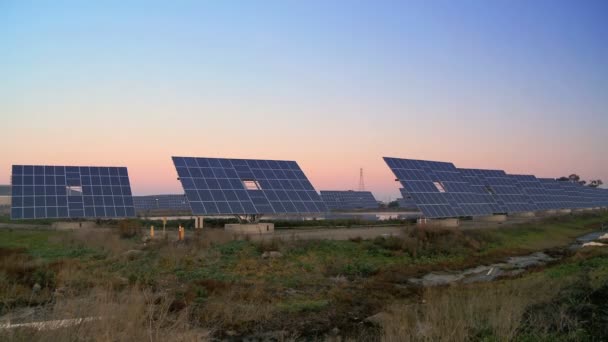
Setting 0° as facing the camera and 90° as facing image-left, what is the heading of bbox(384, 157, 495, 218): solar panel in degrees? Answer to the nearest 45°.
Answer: approximately 315°

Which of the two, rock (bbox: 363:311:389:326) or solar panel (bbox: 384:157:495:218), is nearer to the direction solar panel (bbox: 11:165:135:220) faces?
the rock

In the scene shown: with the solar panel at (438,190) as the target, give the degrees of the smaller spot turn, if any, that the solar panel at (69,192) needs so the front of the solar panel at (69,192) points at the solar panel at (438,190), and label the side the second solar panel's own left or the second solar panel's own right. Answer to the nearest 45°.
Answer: approximately 90° to the second solar panel's own left

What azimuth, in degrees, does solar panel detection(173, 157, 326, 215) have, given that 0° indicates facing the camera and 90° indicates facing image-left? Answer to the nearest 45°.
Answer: approximately 315°

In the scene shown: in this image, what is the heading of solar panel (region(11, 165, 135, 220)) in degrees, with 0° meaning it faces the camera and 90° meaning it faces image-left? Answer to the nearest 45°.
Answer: approximately 0°

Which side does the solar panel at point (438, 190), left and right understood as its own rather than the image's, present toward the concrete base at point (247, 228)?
right

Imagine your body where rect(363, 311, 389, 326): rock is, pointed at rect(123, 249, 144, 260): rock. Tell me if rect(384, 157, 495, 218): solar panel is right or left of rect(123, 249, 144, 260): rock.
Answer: right

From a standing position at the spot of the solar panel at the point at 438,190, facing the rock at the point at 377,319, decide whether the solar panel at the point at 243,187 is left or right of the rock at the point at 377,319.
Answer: right
